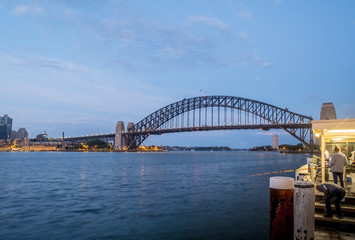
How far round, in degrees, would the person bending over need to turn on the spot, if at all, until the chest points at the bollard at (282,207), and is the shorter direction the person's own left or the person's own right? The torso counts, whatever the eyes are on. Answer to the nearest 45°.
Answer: approximately 45° to the person's own left

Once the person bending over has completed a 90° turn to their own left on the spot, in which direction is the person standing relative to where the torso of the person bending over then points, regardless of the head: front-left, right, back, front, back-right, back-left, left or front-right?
back

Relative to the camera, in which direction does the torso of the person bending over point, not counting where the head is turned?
to the viewer's left
